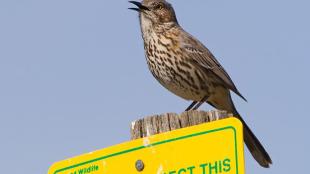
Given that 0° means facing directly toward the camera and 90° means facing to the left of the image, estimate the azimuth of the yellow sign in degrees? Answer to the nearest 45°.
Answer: approximately 45°
